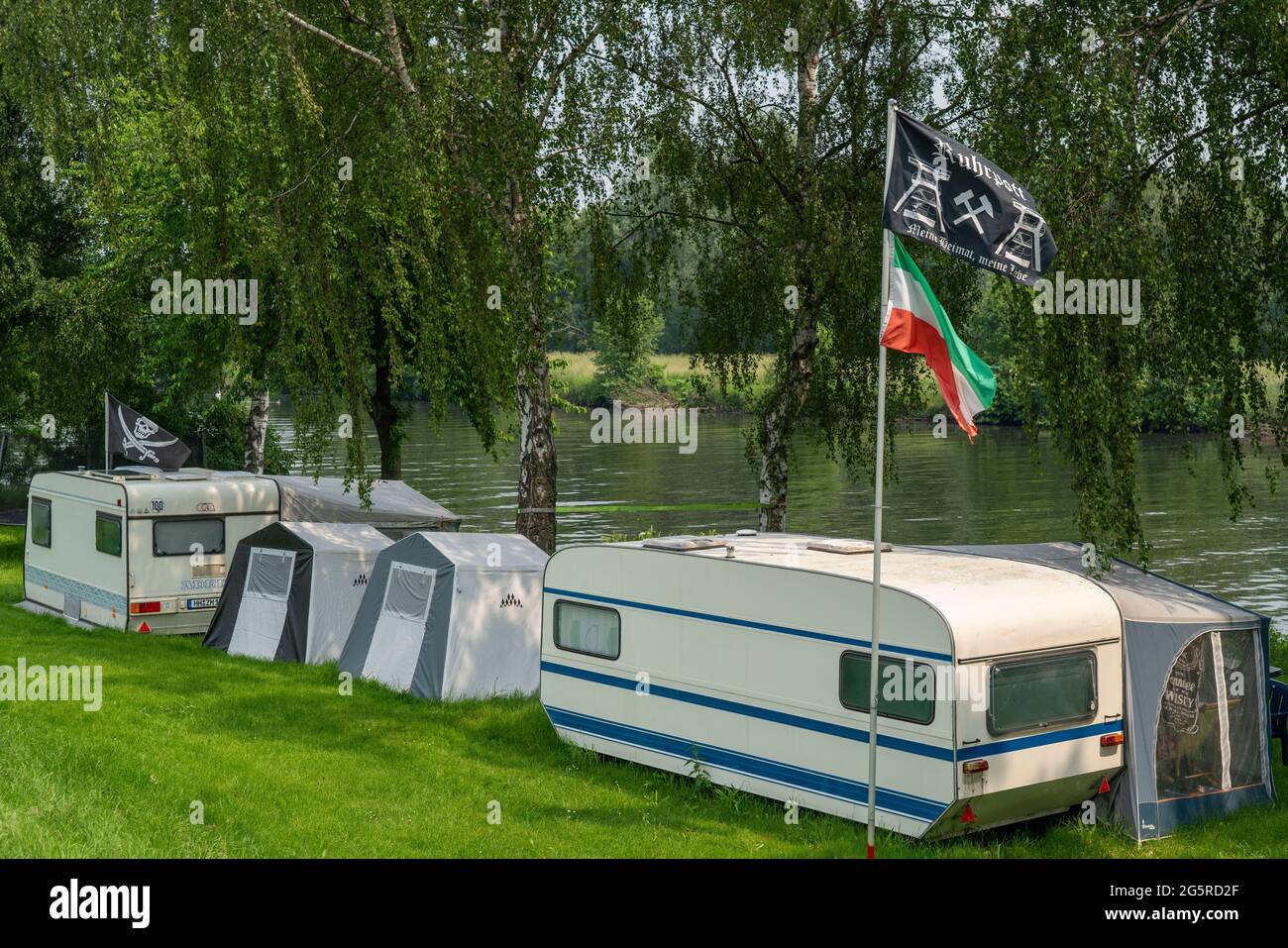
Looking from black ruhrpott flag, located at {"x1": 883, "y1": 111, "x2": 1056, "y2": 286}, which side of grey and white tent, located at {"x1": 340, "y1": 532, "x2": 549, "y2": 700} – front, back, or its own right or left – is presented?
left

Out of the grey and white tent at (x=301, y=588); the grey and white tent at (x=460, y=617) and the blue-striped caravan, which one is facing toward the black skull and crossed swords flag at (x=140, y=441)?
the blue-striped caravan

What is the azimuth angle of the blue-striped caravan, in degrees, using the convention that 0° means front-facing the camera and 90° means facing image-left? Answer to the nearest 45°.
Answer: approximately 135°

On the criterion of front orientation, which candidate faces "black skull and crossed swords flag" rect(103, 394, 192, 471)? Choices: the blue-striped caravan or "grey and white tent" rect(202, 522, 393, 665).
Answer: the blue-striped caravan

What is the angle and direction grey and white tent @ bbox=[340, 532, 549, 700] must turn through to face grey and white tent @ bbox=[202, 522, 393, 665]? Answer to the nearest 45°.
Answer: approximately 90° to its right

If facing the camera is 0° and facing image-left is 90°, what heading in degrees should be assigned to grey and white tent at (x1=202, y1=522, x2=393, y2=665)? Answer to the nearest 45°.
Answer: approximately 45°

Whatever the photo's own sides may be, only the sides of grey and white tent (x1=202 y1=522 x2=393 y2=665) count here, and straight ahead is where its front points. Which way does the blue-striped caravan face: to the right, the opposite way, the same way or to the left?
to the right

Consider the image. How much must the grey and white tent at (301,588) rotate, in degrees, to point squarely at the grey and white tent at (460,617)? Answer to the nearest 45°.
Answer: approximately 90° to its left

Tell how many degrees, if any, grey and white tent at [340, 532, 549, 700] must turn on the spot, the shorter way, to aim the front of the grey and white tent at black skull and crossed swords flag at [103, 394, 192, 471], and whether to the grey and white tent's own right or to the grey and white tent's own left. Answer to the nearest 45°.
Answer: approximately 90° to the grey and white tent's own right

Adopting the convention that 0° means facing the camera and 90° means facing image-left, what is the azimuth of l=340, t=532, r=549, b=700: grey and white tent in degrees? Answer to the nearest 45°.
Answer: approximately 45°
